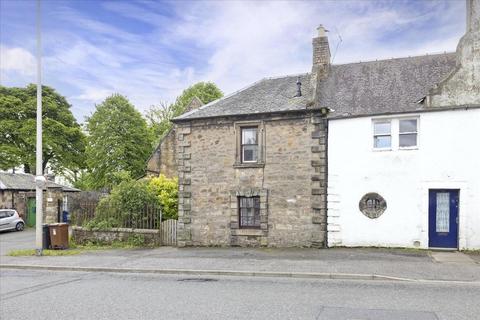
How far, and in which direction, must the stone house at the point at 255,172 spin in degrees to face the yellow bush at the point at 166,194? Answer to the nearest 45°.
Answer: approximately 135° to its right

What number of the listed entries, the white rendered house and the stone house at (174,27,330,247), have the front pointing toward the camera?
2

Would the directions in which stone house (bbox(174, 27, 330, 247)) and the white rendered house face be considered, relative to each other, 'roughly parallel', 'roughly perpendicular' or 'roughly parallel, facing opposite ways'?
roughly parallel

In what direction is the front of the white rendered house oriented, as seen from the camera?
facing the viewer

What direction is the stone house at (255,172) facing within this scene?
toward the camera
